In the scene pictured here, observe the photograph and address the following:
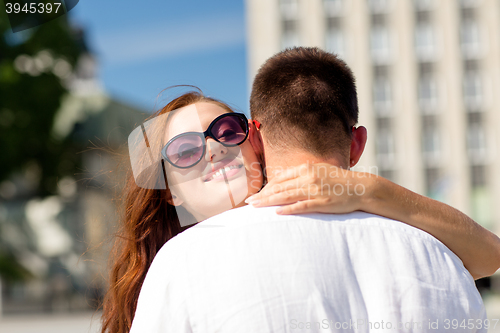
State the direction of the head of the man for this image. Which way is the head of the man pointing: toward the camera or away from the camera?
away from the camera

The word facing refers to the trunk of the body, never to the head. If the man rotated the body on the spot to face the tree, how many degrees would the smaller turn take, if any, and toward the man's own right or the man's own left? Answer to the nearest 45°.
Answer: approximately 45° to the man's own left

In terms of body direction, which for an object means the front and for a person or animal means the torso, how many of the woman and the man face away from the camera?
1

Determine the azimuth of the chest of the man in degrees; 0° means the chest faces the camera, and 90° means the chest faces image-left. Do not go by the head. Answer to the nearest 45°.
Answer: approximately 180°

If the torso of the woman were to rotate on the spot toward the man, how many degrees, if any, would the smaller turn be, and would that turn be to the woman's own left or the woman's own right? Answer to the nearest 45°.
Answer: approximately 45° to the woman's own left

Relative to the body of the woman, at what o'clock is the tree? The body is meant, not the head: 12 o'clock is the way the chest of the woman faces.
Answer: The tree is roughly at 5 o'clock from the woman.

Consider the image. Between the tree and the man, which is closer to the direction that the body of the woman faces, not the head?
the man

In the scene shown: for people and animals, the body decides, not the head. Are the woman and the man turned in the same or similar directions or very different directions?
very different directions

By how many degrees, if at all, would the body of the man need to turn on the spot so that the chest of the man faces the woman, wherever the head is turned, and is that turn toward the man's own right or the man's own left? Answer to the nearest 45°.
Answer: approximately 45° to the man's own left

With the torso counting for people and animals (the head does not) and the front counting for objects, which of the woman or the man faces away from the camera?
the man
